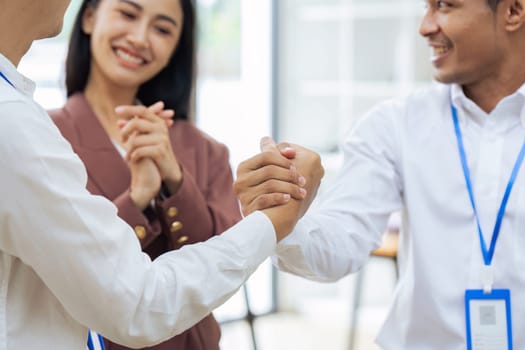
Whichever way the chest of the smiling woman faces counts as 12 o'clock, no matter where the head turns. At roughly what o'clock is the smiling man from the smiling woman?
The smiling man is roughly at 10 o'clock from the smiling woman.

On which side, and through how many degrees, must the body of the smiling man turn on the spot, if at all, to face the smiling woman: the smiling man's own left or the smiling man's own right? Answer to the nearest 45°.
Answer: approximately 45° to the smiling man's own right

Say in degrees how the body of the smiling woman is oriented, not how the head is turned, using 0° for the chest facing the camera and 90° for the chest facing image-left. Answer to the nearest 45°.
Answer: approximately 0°

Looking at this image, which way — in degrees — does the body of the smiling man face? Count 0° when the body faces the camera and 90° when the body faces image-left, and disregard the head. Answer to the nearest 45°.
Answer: approximately 45°

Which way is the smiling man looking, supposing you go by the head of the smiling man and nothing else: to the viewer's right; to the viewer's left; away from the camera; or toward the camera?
to the viewer's left

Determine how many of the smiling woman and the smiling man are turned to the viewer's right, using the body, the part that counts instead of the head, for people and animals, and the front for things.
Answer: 0
